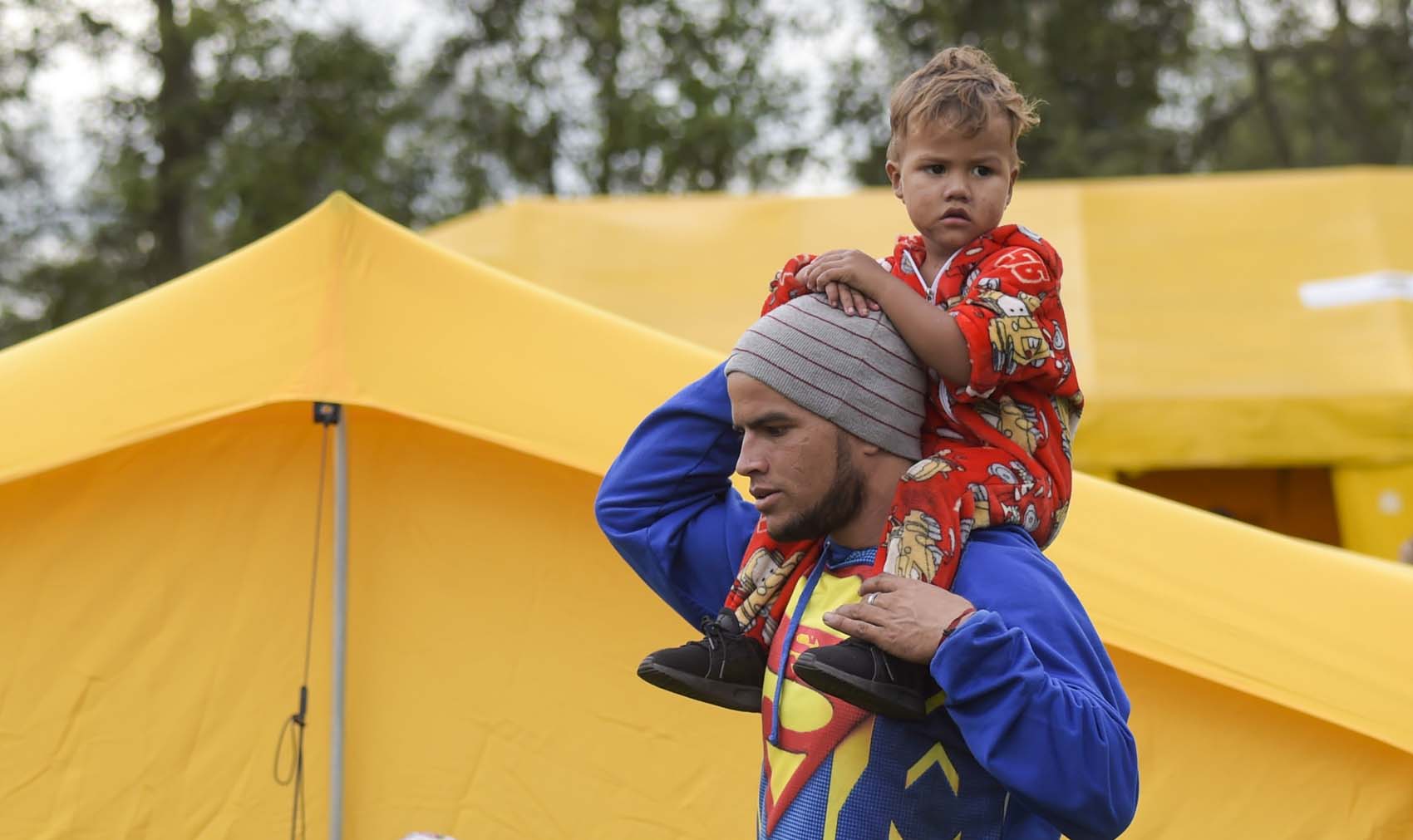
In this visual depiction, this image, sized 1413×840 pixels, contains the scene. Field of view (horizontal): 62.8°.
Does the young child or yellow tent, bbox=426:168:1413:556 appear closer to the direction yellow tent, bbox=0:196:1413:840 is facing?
the young child

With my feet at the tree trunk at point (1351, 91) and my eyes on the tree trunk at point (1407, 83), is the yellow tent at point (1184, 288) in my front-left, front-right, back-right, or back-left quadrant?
back-right

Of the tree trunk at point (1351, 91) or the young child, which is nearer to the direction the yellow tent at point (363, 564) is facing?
the young child

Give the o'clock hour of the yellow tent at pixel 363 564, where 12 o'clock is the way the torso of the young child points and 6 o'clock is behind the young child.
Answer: The yellow tent is roughly at 3 o'clock from the young child.

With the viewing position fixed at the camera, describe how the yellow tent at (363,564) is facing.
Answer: facing the viewer

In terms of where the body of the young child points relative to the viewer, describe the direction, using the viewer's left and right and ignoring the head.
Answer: facing the viewer and to the left of the viewer

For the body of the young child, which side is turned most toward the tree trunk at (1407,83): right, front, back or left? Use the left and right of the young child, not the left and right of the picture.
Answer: back

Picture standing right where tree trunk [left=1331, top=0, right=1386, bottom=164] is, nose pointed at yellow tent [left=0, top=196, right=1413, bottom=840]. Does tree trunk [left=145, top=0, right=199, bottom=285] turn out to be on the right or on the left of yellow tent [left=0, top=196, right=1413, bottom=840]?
right

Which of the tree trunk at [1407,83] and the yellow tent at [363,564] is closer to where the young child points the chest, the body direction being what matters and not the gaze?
the yellow tent

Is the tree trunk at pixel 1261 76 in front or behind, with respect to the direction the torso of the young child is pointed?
behind

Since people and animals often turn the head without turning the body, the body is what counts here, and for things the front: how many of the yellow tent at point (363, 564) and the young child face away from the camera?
0
